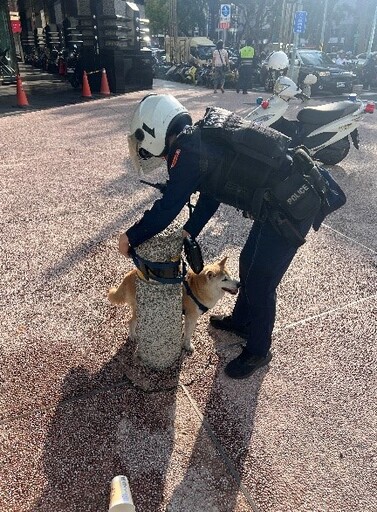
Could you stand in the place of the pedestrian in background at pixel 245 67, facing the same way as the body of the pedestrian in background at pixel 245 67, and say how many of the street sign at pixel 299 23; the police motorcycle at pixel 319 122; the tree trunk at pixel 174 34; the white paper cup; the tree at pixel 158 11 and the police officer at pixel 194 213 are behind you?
3

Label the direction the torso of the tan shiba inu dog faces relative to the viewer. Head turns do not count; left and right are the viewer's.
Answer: facing to the right of the viewer

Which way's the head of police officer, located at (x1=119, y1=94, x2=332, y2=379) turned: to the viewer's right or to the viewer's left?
to the viewer's left

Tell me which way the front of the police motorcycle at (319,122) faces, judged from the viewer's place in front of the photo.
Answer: facing to the left of the viewer

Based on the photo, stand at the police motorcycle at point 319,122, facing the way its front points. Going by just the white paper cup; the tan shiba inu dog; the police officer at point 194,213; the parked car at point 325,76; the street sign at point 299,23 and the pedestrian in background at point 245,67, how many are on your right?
3

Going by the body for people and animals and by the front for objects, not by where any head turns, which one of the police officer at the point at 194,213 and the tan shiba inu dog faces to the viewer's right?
the tan shiba inu dog
